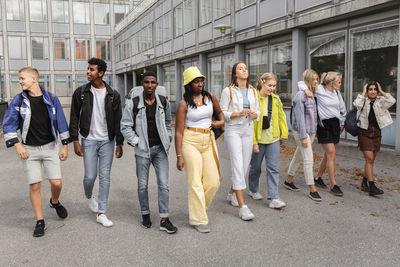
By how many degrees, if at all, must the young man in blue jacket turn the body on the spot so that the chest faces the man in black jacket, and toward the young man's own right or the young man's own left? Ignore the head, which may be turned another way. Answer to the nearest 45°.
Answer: approximately 90° to the young man's own left

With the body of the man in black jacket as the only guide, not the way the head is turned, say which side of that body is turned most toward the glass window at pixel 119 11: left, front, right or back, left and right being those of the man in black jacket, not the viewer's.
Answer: back

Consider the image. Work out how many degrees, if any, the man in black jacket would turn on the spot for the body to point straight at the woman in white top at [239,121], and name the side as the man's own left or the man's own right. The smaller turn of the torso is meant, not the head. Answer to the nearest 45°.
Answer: approximately 90° to the man's own left

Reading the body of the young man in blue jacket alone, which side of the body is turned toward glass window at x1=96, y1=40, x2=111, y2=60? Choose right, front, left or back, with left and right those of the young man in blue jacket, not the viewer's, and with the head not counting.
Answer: back

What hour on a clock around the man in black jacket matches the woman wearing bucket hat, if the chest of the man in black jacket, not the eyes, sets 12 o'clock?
The woman wearing bucket hat is roughly at 10 o'clock from the man in black jacket.

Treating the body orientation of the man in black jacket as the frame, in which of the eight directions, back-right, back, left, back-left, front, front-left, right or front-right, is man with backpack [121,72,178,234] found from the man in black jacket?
front-left

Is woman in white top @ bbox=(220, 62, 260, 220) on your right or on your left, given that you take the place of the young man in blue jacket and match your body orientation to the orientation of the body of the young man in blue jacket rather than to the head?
on your left

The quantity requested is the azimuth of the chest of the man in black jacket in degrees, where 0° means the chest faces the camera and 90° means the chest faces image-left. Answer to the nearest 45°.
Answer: approximately 0°

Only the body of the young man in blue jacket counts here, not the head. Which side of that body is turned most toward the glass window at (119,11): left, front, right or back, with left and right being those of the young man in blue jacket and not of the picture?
back

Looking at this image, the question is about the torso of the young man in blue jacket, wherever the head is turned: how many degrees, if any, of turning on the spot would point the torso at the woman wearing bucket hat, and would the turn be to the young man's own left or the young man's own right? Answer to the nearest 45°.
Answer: approximately 90° to the young man's own left

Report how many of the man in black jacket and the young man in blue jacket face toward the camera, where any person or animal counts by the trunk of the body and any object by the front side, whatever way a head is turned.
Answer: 2
